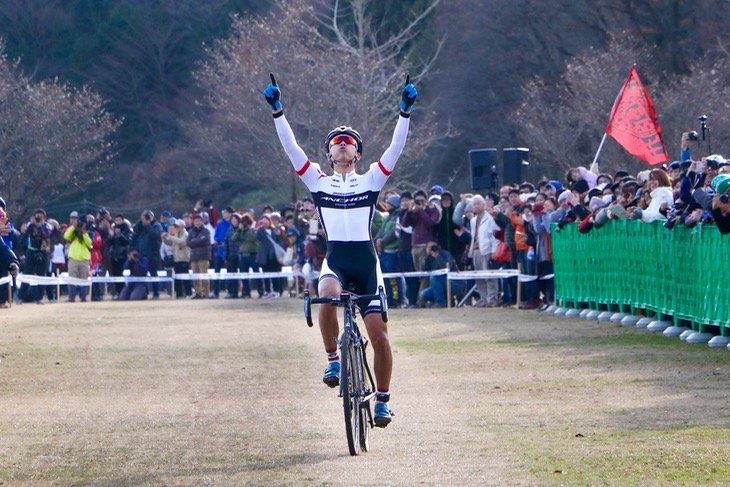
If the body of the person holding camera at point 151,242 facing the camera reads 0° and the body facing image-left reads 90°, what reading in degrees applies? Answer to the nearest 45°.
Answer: approximately 0°

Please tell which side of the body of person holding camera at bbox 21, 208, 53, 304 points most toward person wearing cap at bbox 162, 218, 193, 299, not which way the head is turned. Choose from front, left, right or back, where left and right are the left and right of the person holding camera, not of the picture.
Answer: left

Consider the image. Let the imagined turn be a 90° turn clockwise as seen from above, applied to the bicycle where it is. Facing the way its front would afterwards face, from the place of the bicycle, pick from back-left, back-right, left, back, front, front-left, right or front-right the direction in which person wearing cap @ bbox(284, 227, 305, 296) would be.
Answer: right

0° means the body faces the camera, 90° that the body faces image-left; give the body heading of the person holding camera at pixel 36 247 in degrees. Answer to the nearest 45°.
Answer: approximately 0°

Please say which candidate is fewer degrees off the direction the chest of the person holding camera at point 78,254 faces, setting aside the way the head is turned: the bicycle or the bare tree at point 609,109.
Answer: the bicycle
